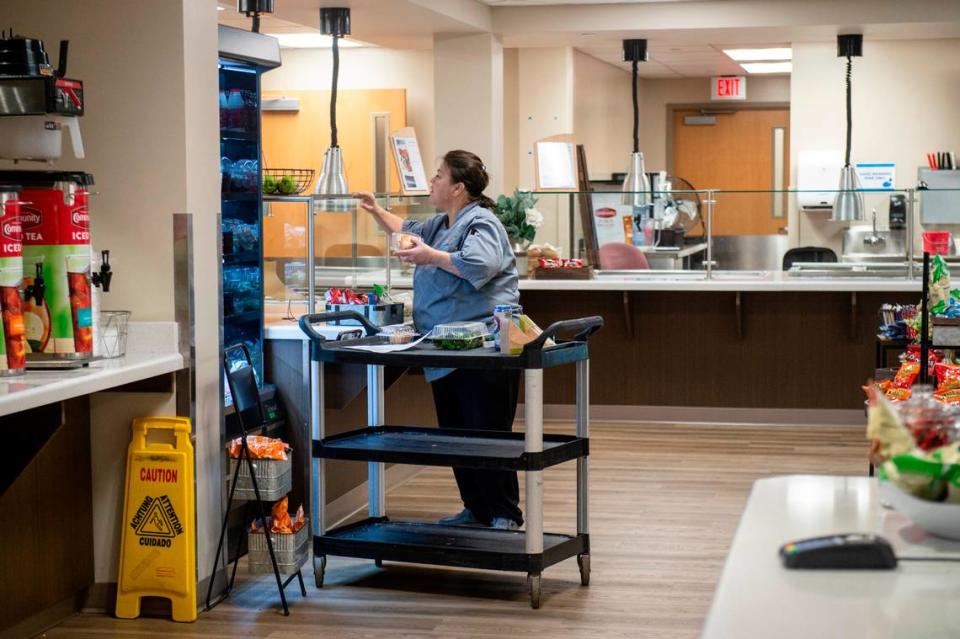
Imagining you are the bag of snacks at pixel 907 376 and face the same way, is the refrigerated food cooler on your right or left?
on your right

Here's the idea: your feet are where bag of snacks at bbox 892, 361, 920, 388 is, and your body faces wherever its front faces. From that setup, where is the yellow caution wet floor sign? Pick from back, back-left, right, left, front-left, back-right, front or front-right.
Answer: front-right

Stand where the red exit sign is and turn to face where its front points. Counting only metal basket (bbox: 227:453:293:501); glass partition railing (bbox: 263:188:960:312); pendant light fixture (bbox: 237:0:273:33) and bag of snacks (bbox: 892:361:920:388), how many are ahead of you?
4

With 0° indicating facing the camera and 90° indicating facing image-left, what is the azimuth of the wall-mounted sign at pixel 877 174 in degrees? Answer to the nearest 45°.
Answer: approximately 0°

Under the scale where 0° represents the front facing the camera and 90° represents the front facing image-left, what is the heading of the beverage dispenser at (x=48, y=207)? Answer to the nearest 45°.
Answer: approximately 270°

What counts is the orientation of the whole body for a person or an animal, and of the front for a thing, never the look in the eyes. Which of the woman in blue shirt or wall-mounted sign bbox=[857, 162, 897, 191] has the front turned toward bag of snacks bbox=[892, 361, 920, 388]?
the wall-mounted sign

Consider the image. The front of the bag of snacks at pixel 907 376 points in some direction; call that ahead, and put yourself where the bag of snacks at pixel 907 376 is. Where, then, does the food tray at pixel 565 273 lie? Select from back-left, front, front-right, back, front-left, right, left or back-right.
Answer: back-right

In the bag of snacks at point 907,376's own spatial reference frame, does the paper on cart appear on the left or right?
on its right

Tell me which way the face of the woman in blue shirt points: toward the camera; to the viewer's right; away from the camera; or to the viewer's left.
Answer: to the viewer's left

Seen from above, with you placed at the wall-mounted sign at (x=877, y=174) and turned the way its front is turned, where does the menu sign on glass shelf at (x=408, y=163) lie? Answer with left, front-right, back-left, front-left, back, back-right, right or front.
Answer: front-right

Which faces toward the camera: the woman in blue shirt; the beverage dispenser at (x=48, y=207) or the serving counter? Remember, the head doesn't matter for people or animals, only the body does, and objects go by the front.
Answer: the serving counter

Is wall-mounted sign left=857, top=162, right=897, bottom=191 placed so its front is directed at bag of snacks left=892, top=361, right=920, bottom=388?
yes

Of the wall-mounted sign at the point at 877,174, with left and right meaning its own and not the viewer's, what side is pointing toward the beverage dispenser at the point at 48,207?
front
